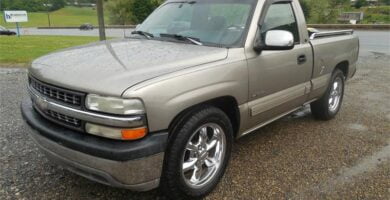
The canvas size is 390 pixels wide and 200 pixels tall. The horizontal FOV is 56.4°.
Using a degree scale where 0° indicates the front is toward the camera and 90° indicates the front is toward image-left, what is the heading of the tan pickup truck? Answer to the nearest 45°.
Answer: approximately 45°
